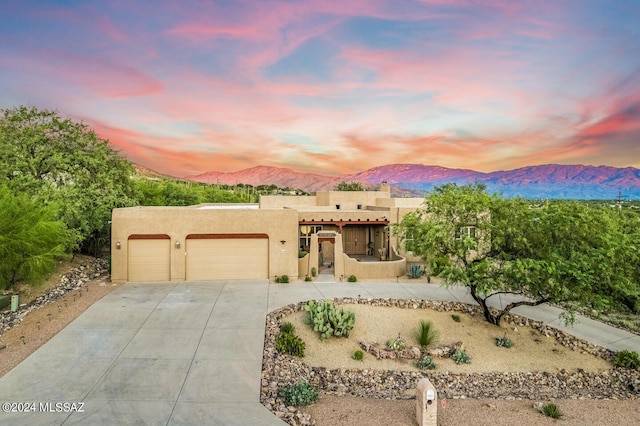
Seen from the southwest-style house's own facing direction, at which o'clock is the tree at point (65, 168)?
The tree is roughly at 4 o'clock from the southwest-style house.

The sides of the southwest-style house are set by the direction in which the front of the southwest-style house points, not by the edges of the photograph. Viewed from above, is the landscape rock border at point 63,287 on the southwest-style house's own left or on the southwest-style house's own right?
on the southwest-style house's own right

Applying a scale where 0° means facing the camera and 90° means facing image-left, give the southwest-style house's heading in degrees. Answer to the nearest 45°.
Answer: approximately 0°

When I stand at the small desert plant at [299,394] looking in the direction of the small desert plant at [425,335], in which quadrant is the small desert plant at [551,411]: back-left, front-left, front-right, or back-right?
front-right

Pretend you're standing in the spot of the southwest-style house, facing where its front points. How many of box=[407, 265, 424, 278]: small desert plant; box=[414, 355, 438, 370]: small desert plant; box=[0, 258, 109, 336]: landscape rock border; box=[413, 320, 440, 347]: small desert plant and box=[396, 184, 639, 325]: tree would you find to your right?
1

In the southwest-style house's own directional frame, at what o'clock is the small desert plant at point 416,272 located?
The small desert plant is roughly at 9 o'clock from the southwest-style house.

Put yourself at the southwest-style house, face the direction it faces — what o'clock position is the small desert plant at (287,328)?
The small desert plant is roughly at 11 o'clock from the southwest-style house.

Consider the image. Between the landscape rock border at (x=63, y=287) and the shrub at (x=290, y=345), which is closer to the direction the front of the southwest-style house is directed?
the shrub

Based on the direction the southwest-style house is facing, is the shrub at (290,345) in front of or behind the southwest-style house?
in front

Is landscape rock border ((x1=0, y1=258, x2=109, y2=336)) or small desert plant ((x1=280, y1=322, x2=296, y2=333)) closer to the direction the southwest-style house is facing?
the small desert plant

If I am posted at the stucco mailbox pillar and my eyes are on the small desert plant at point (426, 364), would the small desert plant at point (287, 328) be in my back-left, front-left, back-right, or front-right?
front-left

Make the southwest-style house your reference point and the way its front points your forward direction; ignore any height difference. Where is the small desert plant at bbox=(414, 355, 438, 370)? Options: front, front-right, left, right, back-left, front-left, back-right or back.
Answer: front-left

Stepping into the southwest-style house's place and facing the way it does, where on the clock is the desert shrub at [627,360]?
The desert shrub is roughly at 10 o'clock from the southwest-style house.
